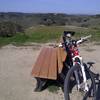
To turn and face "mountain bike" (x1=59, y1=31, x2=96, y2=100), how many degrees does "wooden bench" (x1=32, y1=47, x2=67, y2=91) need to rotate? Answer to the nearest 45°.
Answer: approximately 135° to its left

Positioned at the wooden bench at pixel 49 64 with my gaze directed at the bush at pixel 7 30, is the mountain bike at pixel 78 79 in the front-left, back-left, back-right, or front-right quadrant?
back-right

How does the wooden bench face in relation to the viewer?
to the viewer's left

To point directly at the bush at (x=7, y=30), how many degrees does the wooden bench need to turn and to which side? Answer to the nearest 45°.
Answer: approximately 90° to its right
